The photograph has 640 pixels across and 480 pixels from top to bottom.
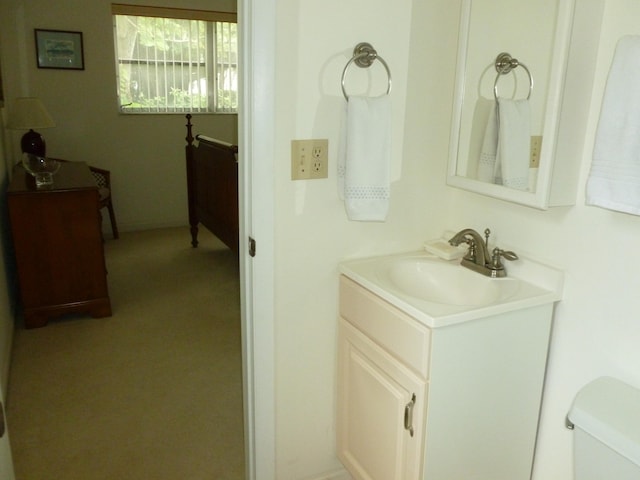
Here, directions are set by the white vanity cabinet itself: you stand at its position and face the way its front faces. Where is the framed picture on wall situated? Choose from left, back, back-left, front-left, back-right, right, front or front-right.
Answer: right

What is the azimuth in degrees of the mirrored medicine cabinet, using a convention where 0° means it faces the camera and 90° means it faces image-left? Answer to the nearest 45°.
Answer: approximately 45°

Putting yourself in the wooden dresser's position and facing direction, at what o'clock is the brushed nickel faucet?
The brushed nickel faucet is roughly at 2 o'clock from the wooden dresser.

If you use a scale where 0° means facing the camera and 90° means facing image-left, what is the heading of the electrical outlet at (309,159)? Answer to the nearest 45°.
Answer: approximately 0°

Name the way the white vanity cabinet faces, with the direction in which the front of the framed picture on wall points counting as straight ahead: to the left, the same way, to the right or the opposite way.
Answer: to the right

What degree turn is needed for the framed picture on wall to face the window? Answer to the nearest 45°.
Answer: approximately 90° to its left

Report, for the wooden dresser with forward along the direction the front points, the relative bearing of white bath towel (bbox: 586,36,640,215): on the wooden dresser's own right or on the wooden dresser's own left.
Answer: on the wooden dresser's own right

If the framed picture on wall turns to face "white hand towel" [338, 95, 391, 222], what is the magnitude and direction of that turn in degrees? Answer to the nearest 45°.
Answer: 0° — it already faces it

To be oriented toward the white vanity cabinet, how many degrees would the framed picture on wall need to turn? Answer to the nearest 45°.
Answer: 0° — it already faces it

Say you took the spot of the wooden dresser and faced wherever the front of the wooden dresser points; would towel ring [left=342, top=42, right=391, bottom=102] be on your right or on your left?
on your right

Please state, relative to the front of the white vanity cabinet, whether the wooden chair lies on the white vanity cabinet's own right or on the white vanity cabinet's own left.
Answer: on the white vanity cabinet's own right

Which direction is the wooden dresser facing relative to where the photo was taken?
to the viewer's right
